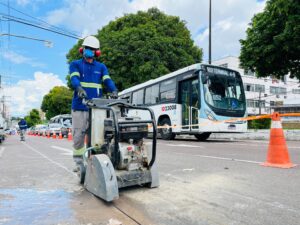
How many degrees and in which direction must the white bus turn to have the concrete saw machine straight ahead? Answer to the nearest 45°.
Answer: approximately 45° to its right

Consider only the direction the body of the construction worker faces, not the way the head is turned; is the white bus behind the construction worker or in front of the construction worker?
behind

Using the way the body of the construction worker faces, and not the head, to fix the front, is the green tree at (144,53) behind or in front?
behind

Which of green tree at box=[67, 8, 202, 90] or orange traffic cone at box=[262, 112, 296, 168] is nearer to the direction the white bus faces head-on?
the orange traffic cone

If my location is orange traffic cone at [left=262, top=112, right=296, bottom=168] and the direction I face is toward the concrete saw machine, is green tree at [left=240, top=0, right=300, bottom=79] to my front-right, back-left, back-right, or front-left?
back-right

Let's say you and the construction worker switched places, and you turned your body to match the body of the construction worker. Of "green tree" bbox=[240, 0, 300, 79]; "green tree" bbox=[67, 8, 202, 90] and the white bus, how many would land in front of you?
0

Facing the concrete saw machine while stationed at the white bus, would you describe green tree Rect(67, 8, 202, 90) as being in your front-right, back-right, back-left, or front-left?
back-right

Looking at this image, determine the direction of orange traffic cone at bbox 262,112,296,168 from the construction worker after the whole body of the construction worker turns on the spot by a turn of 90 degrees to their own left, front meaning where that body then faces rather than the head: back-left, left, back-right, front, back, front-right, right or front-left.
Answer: front

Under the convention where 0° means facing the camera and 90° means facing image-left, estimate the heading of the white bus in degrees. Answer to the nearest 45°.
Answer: approximately 315°

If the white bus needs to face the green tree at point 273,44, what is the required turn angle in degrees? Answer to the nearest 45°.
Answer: approximately 90° to its left

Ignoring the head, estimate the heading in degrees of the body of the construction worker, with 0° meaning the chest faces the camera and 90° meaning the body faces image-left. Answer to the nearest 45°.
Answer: approximately 0°

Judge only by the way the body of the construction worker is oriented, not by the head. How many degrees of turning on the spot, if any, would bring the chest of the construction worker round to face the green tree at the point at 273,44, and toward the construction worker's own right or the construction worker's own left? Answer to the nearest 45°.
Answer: approximately 135° to the construction worker's own left

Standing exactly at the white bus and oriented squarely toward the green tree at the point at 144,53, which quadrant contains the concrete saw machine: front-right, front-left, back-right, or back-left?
back-left

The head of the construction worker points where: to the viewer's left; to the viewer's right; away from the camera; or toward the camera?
toward the camera

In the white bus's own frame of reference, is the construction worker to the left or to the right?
on its right

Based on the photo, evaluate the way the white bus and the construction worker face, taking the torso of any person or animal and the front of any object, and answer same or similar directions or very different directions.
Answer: same or similar directions

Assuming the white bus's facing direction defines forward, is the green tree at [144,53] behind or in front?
behind

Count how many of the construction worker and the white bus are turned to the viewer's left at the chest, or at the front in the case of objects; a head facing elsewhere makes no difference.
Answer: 0
